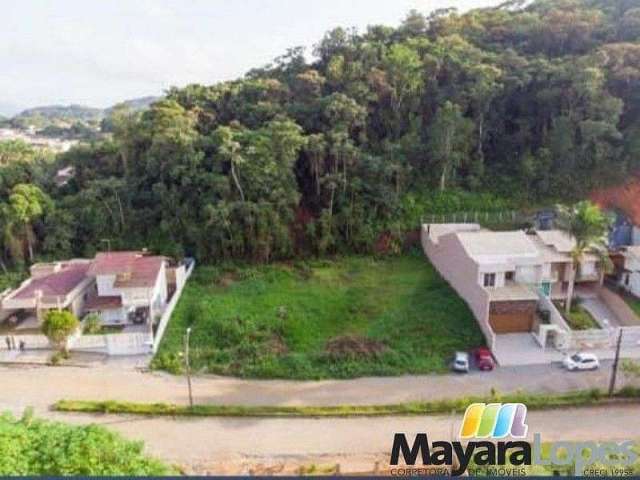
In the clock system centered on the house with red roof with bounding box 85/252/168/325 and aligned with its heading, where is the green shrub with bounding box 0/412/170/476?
The green shrub is roughly at 12 o'clock from the house with red roof.

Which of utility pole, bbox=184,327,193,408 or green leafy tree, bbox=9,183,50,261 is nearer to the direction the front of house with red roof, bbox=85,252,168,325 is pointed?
the utility pole

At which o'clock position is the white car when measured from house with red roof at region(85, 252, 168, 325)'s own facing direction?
The white car is roughly at 10 o'clock from the house with red roof.

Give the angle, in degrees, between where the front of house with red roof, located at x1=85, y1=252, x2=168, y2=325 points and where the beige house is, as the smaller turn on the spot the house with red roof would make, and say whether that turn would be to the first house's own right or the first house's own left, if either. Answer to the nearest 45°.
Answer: approximately 90° to the first house's own left

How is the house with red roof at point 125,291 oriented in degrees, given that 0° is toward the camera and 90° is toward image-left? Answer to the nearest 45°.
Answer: approximately 0°

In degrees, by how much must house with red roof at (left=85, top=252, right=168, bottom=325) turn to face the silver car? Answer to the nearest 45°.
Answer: approximately 45° to its left

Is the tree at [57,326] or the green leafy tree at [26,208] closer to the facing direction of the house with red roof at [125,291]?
the tree at [57,326]

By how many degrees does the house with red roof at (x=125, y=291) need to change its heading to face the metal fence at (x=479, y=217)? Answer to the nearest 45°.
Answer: approximately 90° to its left

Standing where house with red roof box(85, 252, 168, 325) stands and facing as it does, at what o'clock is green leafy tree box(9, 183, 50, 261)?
The green leafy tree is roughly at 5 o'clock from the house with red roof.

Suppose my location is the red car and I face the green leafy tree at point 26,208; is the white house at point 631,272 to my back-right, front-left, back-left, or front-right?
back-right
